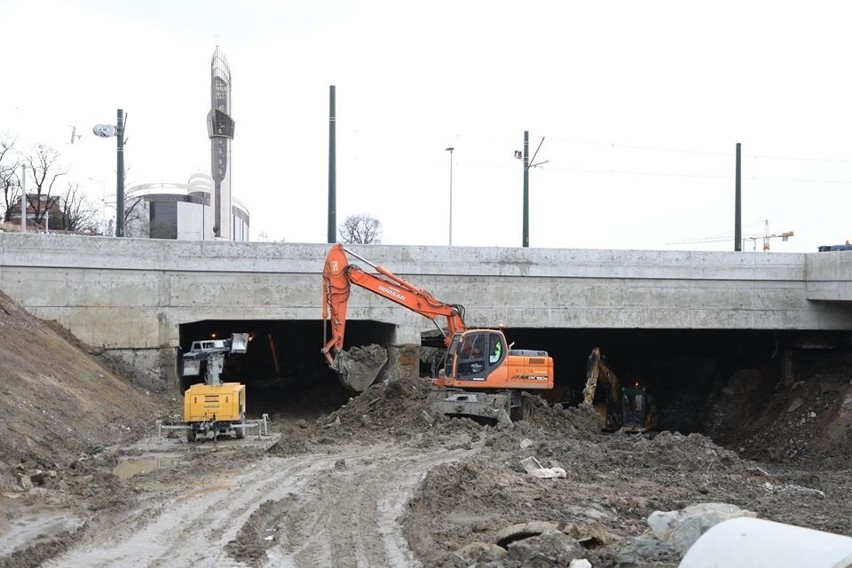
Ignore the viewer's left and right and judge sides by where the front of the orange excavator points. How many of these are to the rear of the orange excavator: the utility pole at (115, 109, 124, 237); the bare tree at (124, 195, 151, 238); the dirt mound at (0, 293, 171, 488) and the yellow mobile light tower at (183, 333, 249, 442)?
0

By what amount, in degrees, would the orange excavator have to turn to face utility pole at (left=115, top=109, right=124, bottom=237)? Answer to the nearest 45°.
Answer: approximately 45° to its right

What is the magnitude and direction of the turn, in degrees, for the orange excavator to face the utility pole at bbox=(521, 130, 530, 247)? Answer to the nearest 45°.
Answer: approximately 90° to its right

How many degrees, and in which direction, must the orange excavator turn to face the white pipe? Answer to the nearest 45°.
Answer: approximately 90° to its left

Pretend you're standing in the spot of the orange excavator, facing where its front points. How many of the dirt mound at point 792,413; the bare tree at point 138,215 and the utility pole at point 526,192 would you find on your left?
0

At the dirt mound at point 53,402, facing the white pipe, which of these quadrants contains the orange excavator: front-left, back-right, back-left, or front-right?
front-left

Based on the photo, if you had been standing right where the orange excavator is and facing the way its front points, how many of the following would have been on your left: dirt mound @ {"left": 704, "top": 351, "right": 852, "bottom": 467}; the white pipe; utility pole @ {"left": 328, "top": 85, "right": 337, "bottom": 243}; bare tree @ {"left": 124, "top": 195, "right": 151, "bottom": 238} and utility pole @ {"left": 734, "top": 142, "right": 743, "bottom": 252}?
1

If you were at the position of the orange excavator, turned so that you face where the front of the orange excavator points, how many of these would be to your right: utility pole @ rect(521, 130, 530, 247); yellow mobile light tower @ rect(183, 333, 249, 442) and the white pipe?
1

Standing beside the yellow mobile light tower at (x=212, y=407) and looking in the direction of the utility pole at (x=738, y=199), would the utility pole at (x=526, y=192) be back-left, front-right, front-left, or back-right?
front-left

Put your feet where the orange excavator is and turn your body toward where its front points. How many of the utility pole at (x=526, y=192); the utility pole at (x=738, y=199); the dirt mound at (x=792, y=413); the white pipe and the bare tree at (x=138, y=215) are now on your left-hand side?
1

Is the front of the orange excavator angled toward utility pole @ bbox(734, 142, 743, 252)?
no

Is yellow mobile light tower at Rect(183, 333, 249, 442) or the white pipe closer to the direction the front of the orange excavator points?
the yellow mobile light tower

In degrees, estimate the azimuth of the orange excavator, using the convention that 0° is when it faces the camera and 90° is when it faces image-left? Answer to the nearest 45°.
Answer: approximately 90°

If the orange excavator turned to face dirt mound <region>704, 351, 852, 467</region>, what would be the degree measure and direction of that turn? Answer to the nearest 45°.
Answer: approximately 135° to its right

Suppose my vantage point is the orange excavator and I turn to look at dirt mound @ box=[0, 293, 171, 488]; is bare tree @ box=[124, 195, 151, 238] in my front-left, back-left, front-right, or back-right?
front-right

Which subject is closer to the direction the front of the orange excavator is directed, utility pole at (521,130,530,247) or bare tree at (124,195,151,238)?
the bare tree

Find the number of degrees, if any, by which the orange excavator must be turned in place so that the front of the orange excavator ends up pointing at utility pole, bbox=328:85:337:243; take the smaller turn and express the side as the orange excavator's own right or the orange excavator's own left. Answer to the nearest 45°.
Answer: approximately 45° to the orange excavator's own right

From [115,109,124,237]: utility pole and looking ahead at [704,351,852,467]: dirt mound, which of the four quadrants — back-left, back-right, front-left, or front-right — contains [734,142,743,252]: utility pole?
front-left

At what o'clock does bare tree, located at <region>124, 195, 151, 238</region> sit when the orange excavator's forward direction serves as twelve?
The bare tree is roughly at 2 o'clock from the orange excavator.

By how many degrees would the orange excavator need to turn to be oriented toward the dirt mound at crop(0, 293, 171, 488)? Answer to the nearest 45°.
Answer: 0° — it already faces it
